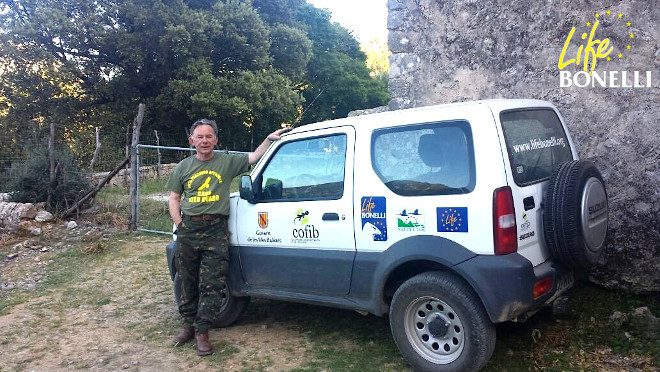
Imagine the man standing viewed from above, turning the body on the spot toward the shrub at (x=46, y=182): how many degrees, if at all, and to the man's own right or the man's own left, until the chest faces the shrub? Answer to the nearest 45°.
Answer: approximately 135° to the man's own right

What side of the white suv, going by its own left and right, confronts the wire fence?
front

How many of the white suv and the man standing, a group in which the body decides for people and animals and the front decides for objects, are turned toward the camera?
1

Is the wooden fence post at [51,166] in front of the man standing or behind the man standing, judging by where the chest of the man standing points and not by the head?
behind

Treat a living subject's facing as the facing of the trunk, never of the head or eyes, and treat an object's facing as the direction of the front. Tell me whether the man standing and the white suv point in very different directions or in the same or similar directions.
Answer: very different directions

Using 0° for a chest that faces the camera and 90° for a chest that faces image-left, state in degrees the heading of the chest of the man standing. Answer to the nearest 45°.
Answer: approximately 0°

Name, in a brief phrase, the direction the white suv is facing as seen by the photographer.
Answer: facing away from the viewer and to the left of the viewer

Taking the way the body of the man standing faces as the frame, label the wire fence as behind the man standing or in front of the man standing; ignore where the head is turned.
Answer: behind

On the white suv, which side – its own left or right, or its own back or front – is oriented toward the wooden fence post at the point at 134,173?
front
